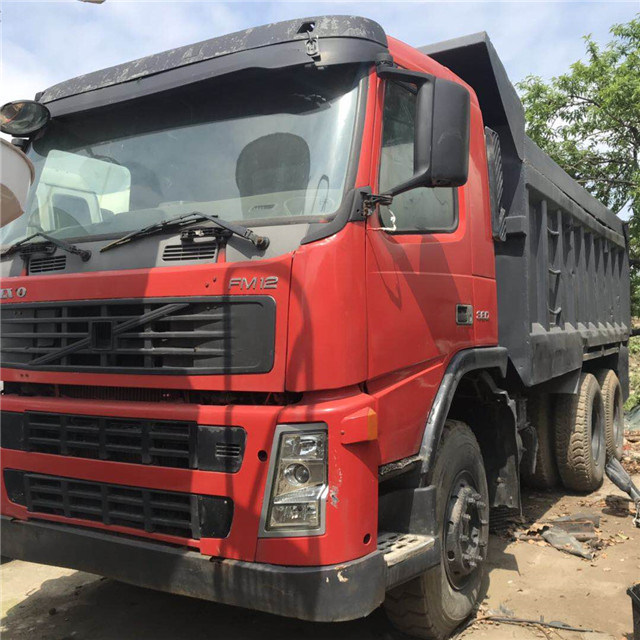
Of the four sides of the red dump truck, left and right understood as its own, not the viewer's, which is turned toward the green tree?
back

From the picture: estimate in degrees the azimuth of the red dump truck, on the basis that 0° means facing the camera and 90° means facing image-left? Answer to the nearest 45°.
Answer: approximately 45°
